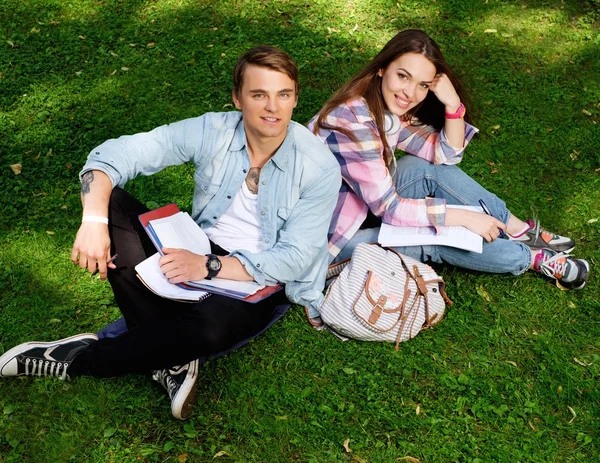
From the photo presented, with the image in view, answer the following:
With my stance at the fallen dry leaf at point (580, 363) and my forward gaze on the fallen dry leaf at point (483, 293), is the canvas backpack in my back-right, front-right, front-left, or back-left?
front-left

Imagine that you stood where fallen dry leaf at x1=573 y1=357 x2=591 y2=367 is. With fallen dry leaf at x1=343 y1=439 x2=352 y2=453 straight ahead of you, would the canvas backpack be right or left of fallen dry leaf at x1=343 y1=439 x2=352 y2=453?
right

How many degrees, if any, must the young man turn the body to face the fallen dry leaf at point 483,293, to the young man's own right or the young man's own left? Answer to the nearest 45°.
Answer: approximately 135° to the young man's own left

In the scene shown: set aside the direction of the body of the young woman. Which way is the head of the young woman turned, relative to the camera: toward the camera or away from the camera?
toward the camera

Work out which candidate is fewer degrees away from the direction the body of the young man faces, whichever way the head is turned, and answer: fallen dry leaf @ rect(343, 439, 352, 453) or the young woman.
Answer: the fallen dry leaf

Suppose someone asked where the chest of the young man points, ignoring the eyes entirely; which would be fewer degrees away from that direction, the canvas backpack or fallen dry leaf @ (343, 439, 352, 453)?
the fallen dry leaf

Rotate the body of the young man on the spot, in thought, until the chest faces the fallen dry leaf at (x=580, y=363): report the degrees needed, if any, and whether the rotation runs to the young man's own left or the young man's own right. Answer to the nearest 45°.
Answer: approximately 135° to the young man's own left

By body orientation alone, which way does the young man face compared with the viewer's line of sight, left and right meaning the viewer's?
facing the viewer and to the left of the viewer

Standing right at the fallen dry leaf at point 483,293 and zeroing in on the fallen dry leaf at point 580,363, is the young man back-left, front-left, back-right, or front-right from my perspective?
back-right

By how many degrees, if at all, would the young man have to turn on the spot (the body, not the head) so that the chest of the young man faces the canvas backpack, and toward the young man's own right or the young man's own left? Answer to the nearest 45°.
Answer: approximately 135° to the young man's own left

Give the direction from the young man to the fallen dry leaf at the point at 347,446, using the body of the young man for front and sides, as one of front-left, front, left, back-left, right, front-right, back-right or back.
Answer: left

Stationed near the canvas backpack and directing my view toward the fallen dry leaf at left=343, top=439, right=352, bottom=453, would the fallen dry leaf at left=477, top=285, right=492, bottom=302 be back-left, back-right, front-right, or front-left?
back-left

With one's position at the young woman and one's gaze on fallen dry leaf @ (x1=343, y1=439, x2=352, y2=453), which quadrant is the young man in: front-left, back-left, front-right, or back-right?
front-right
